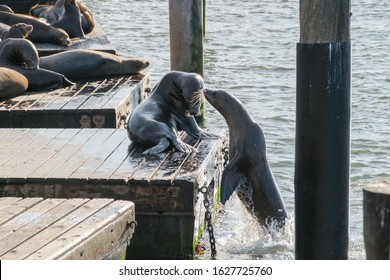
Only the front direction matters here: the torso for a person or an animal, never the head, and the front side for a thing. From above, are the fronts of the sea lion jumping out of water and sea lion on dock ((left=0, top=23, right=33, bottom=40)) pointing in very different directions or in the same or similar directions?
very different directions

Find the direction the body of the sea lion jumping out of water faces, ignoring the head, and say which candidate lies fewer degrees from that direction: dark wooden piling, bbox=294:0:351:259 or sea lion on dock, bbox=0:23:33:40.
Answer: the sea lion on dock

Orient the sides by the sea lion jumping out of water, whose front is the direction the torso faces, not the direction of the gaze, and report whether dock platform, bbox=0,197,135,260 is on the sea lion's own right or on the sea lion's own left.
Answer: on the sea lion's own left

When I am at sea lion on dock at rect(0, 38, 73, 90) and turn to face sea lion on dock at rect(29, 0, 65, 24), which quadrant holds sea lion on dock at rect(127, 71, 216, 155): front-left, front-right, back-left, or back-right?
back-right

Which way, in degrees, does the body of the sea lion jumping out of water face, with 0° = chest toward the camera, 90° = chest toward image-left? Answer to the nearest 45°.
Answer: approximately 90°

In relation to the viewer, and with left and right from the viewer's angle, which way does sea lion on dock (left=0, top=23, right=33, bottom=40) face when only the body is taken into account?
facing to the right of the viewer
